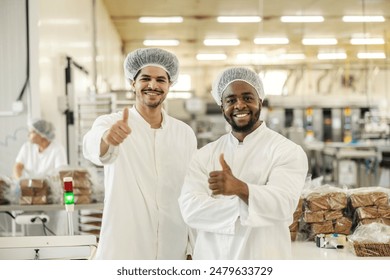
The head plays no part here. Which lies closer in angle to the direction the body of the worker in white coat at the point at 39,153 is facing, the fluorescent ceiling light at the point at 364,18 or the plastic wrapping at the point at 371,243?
the plastic wrapping

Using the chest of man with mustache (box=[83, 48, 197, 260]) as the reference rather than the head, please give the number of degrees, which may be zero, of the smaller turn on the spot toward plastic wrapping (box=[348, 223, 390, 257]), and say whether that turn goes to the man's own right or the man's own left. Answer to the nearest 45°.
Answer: approximately 90° to the man's own left

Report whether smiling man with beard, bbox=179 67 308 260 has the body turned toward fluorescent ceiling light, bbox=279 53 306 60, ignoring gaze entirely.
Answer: no

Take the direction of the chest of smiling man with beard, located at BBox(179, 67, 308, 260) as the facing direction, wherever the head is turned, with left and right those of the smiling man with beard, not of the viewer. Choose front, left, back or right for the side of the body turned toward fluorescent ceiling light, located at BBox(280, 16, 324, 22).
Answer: back

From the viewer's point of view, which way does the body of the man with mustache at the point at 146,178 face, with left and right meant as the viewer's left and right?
facing the viewer

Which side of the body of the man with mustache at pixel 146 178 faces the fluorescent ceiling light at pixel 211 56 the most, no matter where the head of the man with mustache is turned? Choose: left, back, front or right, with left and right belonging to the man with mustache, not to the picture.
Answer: back

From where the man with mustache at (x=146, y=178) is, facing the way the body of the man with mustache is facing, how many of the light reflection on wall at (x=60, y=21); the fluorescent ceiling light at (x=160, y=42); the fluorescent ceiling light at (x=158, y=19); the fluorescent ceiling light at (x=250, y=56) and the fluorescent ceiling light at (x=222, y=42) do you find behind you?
5

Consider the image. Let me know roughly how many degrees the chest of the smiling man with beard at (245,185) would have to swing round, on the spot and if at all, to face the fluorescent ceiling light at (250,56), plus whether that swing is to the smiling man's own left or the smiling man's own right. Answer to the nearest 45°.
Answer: approximately 180°

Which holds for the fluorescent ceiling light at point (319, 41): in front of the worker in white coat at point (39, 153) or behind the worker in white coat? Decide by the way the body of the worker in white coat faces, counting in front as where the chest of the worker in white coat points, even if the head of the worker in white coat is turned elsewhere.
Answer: behind

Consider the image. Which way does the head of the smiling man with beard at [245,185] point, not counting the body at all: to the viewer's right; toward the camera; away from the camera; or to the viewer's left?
toward the camera

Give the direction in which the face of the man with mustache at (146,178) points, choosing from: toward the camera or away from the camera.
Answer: toward the camera

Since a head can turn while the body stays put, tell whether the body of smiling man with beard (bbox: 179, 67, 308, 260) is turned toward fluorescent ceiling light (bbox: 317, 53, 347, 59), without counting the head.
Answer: no

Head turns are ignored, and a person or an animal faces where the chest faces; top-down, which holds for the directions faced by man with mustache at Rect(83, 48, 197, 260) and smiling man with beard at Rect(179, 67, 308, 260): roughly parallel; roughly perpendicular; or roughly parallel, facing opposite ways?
roughly parallel

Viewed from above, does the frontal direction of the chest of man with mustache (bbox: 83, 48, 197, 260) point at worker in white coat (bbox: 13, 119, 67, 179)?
no

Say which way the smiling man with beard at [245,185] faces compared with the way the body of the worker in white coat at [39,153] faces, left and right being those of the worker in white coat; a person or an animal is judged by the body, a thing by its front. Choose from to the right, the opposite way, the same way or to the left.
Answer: the same way

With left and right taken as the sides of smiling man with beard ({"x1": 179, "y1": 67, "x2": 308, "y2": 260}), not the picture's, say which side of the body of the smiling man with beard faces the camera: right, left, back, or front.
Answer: front

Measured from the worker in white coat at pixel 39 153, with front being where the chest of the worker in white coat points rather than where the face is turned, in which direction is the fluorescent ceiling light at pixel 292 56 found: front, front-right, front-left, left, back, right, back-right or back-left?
back

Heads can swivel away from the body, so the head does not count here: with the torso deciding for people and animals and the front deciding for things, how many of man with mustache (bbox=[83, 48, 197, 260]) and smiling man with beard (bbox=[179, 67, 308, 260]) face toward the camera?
2
